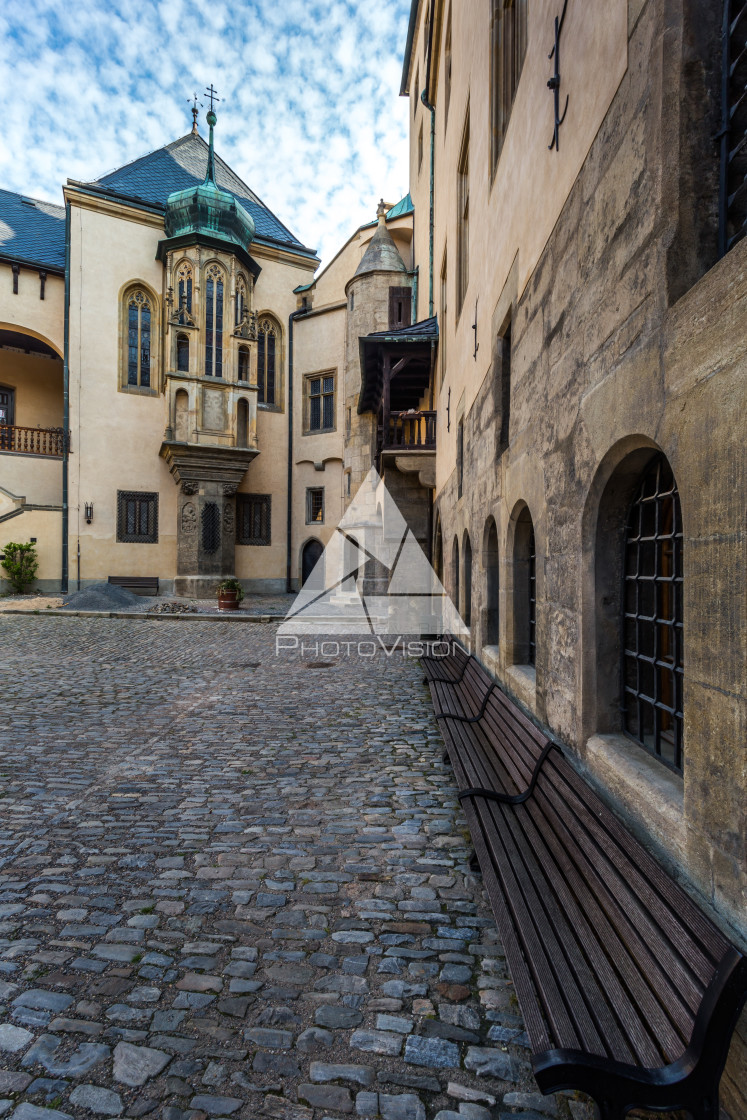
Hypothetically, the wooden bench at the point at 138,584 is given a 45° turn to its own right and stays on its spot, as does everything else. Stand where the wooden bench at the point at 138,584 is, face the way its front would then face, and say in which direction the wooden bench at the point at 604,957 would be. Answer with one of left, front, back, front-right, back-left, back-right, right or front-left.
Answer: front-left

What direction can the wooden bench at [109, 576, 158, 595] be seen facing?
toward the camera

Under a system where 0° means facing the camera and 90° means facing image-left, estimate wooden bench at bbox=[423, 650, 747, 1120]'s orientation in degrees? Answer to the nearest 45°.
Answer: approximately 90°

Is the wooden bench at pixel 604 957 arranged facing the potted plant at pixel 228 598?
no

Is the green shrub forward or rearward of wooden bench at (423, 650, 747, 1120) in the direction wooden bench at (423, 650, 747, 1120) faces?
forward

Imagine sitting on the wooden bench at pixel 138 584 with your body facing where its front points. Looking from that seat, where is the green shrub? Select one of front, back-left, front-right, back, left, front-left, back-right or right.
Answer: right
